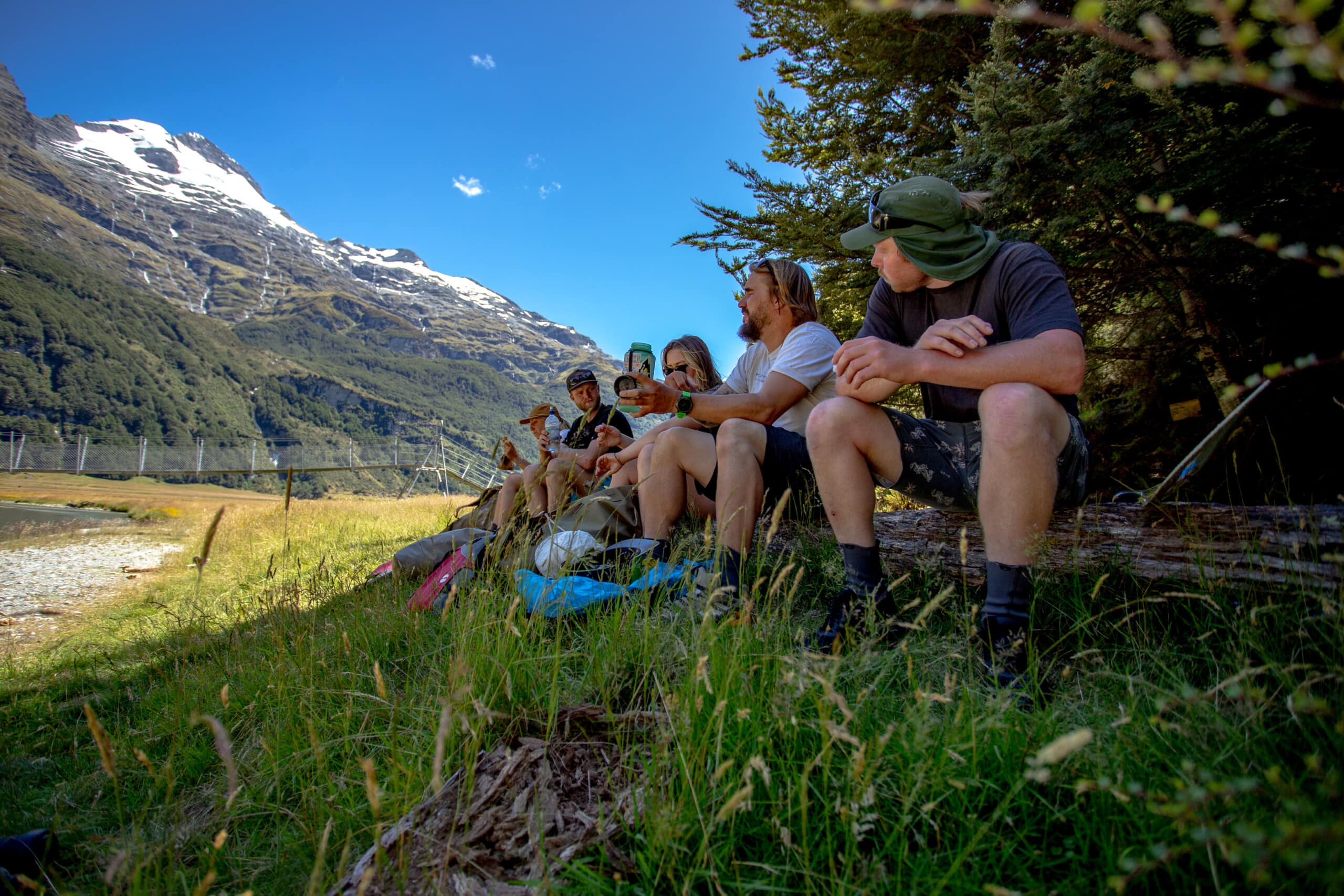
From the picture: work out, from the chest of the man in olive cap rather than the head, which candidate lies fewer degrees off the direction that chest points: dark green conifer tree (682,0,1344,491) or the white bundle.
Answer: the white bundle

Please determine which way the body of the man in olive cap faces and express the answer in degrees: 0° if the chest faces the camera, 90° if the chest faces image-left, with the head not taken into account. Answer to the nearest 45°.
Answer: approximately 45°

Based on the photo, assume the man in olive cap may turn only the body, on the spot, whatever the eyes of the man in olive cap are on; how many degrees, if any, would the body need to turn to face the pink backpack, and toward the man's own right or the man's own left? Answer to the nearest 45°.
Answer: approximately 45° to the man's own right

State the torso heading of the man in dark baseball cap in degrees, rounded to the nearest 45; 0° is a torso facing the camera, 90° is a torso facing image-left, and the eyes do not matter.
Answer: approximately 45°

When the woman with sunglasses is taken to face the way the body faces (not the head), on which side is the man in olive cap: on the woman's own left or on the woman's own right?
on the woman's own left

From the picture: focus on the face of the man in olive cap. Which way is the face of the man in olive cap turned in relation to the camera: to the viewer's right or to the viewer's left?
to the viewer's left

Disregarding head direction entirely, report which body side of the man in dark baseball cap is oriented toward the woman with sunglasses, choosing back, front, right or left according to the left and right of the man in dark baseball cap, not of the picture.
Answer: left

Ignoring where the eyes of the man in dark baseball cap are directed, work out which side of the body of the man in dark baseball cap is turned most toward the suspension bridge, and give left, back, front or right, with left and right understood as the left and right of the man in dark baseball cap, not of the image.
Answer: right

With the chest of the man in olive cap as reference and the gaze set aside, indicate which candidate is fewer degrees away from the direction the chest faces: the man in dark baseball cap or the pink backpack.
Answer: the pink backpack

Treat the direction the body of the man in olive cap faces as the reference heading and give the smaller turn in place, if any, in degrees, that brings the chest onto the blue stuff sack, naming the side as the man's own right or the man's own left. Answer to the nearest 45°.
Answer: approximately 45° to the man's own right
